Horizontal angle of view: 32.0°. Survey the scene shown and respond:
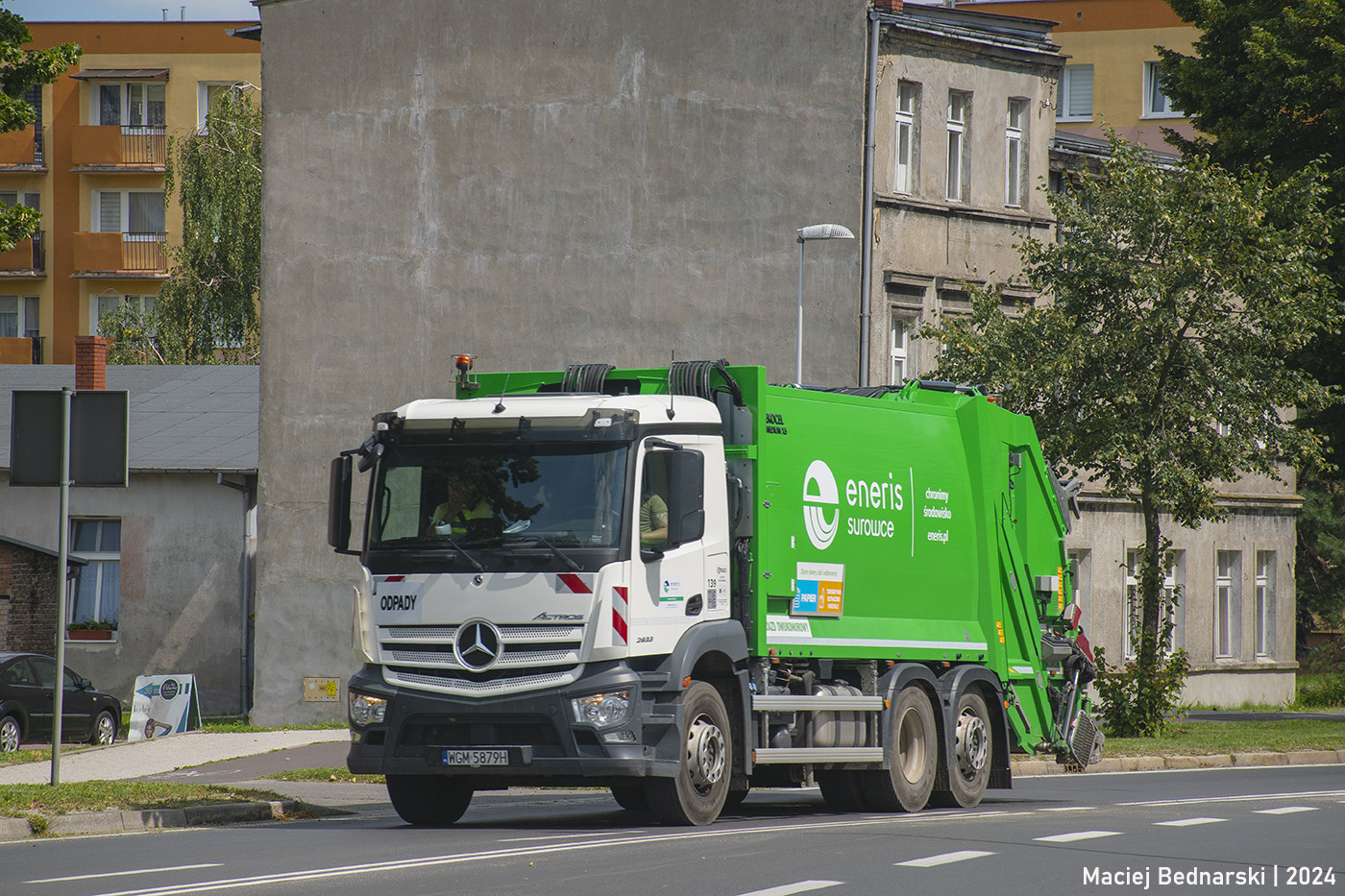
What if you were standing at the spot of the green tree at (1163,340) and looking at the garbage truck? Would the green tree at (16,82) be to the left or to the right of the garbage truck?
right

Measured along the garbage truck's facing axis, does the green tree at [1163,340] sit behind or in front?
behind

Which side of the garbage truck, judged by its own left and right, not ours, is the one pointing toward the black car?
right

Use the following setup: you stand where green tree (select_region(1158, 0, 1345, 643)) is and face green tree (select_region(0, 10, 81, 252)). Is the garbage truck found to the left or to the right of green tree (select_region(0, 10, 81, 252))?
left

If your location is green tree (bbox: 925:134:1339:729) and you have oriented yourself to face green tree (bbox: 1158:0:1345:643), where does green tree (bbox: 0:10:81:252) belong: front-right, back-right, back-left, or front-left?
back-left

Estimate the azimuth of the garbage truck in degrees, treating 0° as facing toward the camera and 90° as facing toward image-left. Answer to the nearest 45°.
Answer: approximately 45°

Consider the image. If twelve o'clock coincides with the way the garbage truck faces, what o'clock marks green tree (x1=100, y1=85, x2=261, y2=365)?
The green tree is roughly at 4 o'clock from the garbage truck.

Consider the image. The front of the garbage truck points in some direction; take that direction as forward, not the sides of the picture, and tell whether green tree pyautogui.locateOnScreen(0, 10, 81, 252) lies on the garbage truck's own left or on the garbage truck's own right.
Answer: on the garbage truck's own right

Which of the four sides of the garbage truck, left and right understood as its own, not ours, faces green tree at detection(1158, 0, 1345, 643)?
back
